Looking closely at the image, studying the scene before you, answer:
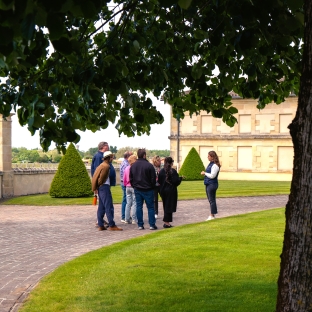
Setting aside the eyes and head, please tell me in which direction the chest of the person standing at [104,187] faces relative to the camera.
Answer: to the viewer's right

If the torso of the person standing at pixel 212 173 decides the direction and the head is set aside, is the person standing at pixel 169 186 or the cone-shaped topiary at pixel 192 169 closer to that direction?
the person standing

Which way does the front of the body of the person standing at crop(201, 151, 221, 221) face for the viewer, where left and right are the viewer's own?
facing to the left of the viewer

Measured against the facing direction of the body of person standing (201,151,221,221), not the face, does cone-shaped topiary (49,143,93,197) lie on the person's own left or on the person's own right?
on the person's own right

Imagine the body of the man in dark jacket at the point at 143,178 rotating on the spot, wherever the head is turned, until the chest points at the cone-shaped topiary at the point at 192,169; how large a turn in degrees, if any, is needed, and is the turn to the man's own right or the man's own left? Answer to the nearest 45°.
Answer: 0° — they already face it

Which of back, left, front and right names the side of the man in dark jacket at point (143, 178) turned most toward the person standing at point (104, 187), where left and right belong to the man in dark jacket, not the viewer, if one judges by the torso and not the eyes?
left

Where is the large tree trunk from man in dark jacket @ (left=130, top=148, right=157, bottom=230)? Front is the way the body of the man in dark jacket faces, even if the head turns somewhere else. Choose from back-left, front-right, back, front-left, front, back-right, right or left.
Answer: back

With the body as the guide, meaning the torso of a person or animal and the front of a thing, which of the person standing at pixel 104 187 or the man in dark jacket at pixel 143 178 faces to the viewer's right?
the person standing

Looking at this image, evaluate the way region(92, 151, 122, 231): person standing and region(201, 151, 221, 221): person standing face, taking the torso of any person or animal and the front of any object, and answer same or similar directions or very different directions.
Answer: very different directions

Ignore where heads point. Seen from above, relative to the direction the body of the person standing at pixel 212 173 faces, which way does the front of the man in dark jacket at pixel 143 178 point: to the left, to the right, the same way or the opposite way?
to the right

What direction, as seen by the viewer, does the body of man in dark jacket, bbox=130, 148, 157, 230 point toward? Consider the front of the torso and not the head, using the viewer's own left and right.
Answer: facing away from the viewer

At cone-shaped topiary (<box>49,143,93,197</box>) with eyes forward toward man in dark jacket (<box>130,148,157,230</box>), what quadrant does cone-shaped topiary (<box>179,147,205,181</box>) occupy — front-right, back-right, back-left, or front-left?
back-left

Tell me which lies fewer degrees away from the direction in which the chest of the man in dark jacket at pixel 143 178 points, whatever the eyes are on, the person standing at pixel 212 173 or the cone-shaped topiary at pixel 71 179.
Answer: the cone-shaped topiary

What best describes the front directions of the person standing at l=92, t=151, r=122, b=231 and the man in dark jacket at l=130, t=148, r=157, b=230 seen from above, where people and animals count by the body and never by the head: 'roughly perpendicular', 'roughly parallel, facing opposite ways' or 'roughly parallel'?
roughly perpendicular
